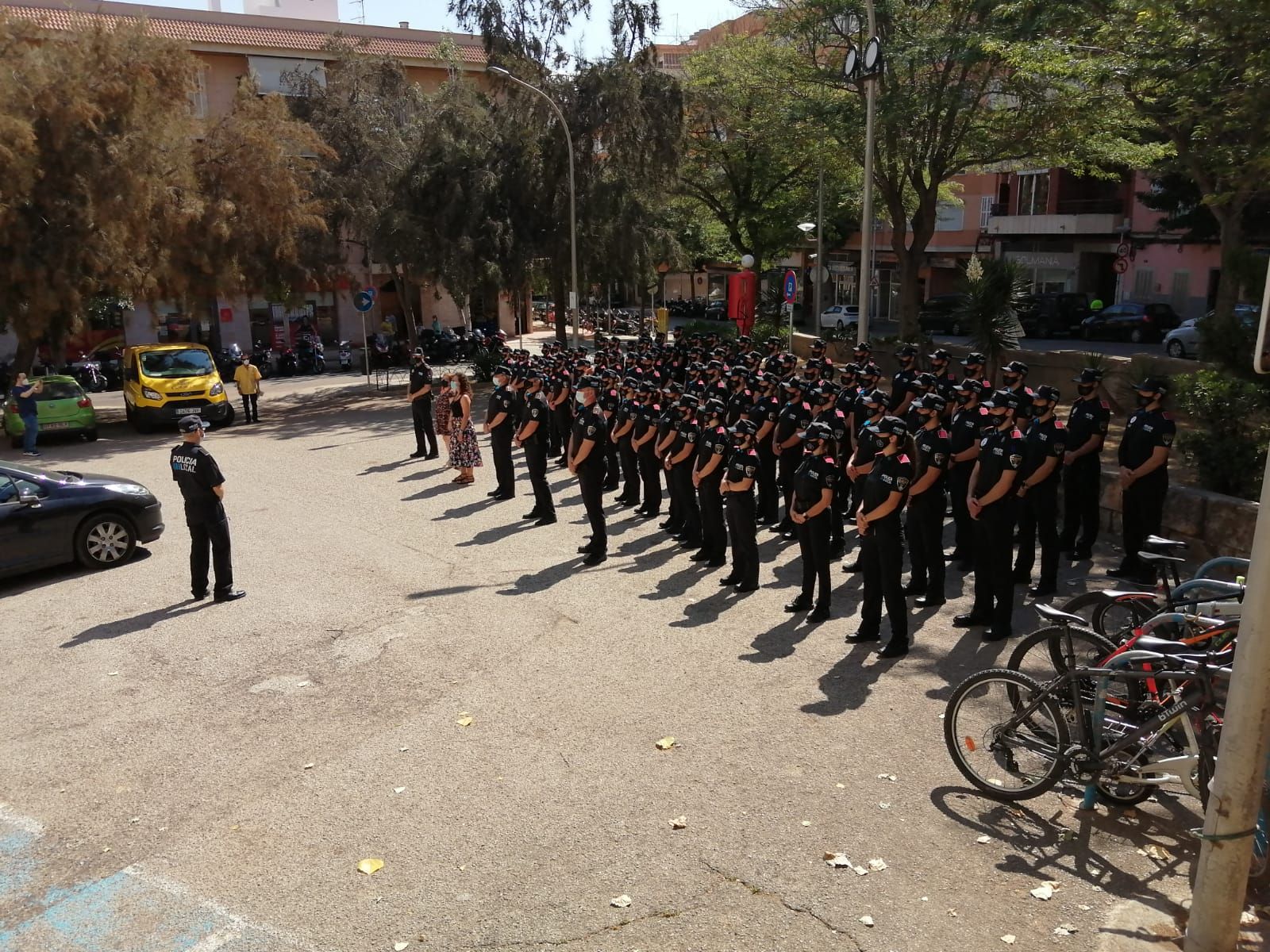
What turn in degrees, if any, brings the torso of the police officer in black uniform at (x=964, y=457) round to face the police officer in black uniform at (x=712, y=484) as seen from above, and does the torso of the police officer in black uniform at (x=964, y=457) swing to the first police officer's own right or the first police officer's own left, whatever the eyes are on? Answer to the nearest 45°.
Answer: approximately 45° to the first police officer's own right

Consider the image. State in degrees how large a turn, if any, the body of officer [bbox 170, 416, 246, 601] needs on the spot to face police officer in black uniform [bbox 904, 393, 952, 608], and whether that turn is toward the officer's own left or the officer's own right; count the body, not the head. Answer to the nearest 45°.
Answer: approximately 90° to the officer's own right

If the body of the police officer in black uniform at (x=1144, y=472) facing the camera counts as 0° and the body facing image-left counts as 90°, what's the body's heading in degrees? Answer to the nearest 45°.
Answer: approximately 45°

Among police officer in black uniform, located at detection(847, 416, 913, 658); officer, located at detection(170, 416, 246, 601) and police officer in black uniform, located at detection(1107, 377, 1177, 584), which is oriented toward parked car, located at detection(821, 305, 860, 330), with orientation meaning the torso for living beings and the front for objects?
the officer

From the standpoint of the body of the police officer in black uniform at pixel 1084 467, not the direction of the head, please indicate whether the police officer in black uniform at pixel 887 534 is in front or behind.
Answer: in front

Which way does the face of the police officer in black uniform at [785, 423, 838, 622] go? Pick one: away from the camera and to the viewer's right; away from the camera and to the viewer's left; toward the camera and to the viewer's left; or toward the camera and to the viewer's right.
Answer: toward the camera and to the viewer's left

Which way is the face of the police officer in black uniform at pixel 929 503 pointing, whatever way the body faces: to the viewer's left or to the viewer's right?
to the viewer's left

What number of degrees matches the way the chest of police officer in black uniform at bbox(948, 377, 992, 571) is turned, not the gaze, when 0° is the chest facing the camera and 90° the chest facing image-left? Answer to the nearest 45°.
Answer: approximately 45°

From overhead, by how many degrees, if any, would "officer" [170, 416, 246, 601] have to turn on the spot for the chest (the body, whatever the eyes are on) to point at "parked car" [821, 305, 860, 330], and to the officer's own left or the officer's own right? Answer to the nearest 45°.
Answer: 0° — they already face it

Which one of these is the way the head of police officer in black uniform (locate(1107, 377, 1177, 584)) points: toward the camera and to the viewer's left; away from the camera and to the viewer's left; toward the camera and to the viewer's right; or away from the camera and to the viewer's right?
toward the camera and to the viewer's left

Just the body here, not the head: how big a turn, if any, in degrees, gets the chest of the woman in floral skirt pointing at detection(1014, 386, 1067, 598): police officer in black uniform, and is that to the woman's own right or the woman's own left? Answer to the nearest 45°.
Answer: approximately 135° to the woman's own left

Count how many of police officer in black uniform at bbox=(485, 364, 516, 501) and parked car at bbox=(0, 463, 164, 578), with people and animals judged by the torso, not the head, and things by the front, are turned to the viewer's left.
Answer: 1
